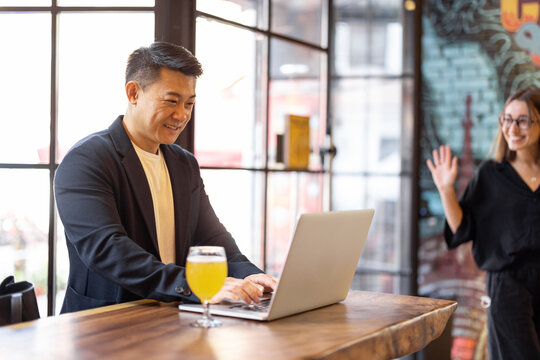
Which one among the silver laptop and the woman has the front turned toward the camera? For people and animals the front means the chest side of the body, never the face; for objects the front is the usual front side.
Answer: the woman

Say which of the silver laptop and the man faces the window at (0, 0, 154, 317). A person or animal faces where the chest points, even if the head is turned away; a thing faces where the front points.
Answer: the silver laptop

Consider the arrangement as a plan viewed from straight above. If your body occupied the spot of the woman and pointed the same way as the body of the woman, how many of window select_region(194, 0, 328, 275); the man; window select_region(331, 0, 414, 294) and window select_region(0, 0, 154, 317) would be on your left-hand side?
0

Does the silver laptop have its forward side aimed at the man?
yes

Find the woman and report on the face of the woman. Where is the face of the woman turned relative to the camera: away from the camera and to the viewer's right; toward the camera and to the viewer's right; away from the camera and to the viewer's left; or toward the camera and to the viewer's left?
toward the camera and to the viewer's left

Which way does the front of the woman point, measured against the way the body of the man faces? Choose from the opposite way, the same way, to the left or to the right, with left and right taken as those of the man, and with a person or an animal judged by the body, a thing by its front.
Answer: to the right

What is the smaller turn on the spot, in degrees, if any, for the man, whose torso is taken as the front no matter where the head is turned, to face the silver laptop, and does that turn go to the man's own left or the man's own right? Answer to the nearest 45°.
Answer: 0° — they already face it

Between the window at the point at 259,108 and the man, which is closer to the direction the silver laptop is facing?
the man

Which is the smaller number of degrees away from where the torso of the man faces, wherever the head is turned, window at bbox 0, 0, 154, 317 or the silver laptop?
the silver laptop

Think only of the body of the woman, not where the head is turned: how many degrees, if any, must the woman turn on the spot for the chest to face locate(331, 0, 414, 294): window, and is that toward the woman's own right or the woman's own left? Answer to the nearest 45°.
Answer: approximately 135° to the woman's own right

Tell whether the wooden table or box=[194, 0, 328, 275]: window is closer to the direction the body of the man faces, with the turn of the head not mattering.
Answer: the wooden table

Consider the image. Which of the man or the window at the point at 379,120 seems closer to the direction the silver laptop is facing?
the man

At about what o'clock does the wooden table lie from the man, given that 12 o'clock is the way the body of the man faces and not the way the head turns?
The wooden table is roughly at 1 o'clock from the man.

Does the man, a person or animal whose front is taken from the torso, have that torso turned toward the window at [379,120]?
no

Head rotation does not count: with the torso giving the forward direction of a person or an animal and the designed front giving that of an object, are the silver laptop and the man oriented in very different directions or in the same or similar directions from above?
very different directions

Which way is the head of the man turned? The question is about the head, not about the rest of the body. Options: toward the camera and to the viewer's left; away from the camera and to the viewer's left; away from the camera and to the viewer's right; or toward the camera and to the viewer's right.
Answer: toward the camera and to the viewer's right

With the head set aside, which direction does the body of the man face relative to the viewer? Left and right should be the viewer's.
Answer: facing the viewer and to the right of the viewer

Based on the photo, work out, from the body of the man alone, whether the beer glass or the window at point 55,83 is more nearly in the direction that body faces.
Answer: the beer glass

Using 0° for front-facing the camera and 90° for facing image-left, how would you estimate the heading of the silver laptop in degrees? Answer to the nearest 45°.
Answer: approximately 135°

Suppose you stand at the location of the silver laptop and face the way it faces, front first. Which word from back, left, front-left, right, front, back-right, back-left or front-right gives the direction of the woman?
right

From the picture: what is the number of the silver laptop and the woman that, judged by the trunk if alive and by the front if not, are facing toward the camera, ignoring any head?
1
